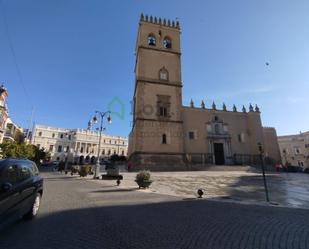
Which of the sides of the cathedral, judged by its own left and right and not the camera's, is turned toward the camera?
front

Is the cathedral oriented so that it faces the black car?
yes
